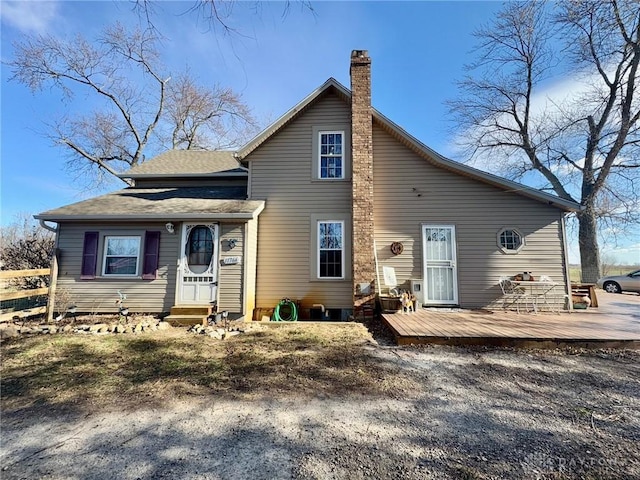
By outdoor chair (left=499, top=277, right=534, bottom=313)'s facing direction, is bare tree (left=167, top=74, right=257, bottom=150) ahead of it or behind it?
behind

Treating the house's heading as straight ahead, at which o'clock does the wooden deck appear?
The wooden deck is roughly at 10 o'clock from the house.

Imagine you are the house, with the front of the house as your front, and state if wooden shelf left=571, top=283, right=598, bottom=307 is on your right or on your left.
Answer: on your left

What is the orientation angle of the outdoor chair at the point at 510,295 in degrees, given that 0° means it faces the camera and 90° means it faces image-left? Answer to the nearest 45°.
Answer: approximately 315°

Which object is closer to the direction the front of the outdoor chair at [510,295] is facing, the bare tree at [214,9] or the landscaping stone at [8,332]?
the bare tree

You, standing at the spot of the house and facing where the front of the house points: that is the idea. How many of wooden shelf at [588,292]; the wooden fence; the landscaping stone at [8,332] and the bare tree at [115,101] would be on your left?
1

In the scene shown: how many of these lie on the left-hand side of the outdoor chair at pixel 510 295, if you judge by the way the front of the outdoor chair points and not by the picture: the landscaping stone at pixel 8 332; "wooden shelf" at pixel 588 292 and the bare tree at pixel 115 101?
1

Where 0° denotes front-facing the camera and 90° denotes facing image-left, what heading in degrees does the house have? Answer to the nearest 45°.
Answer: approximately 0°
